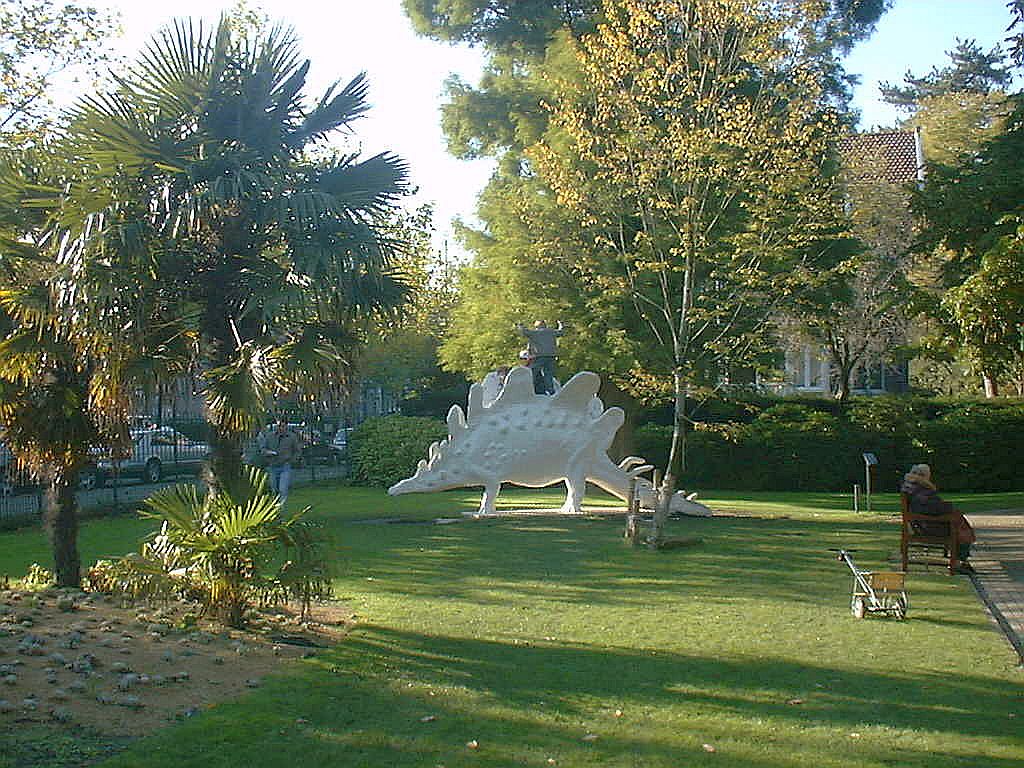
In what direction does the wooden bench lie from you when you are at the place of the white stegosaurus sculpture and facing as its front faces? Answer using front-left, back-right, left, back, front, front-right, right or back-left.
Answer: back-left

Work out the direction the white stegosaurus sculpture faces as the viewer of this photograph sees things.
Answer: facing to the left of the viewer

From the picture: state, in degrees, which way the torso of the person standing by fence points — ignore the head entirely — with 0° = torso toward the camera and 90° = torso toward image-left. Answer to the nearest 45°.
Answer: approximately 0°
